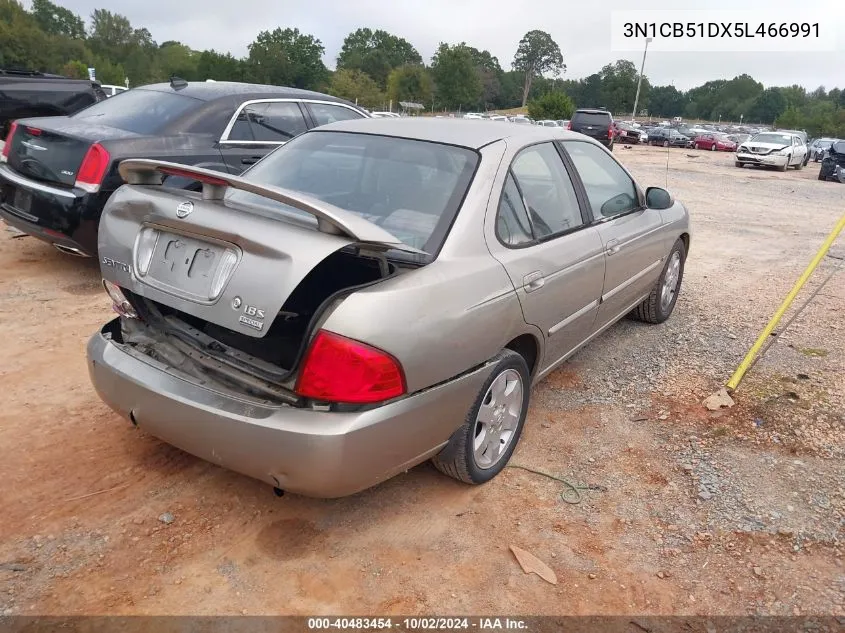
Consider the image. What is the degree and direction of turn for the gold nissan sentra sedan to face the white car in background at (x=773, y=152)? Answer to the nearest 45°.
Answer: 0° — it already faces it

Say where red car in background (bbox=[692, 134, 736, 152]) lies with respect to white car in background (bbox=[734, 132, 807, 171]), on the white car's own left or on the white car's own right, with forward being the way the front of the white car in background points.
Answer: on the white car's own right

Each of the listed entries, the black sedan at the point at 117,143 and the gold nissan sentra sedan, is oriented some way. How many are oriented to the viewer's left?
0

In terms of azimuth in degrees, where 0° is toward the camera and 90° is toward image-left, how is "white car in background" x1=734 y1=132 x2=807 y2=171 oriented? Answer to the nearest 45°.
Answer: approximately 45°

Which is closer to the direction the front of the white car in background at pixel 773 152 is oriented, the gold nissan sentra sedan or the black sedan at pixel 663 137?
the gold nissan sentra sedan

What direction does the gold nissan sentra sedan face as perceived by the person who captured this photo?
facing away from the viewer and to the right of the viewer

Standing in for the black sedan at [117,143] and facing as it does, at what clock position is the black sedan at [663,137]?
the black sedan at [663,137] is roughly at 12 o'clock from the black sedan at [117,143].

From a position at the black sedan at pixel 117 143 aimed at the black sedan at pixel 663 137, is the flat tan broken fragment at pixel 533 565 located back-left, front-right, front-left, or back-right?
back-right

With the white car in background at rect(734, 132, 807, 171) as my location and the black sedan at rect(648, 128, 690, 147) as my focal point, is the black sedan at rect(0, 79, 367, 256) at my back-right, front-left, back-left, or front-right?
back-left

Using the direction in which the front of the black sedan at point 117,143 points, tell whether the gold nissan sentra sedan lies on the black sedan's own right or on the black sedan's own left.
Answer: on the black sedan's own right

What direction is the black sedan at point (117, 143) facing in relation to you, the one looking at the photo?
facing away from the viewer and to the right of the viewer

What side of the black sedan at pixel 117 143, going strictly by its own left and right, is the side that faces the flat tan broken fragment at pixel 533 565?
right

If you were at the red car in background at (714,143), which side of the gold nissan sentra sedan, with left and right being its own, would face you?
front

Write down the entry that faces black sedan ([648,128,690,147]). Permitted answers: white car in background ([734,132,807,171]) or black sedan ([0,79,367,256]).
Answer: black sedan ([0,79,367,256])
